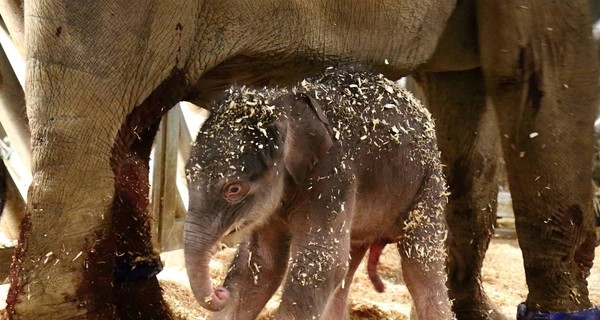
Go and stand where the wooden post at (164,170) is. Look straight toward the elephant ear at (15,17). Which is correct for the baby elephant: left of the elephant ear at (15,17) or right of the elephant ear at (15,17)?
left
